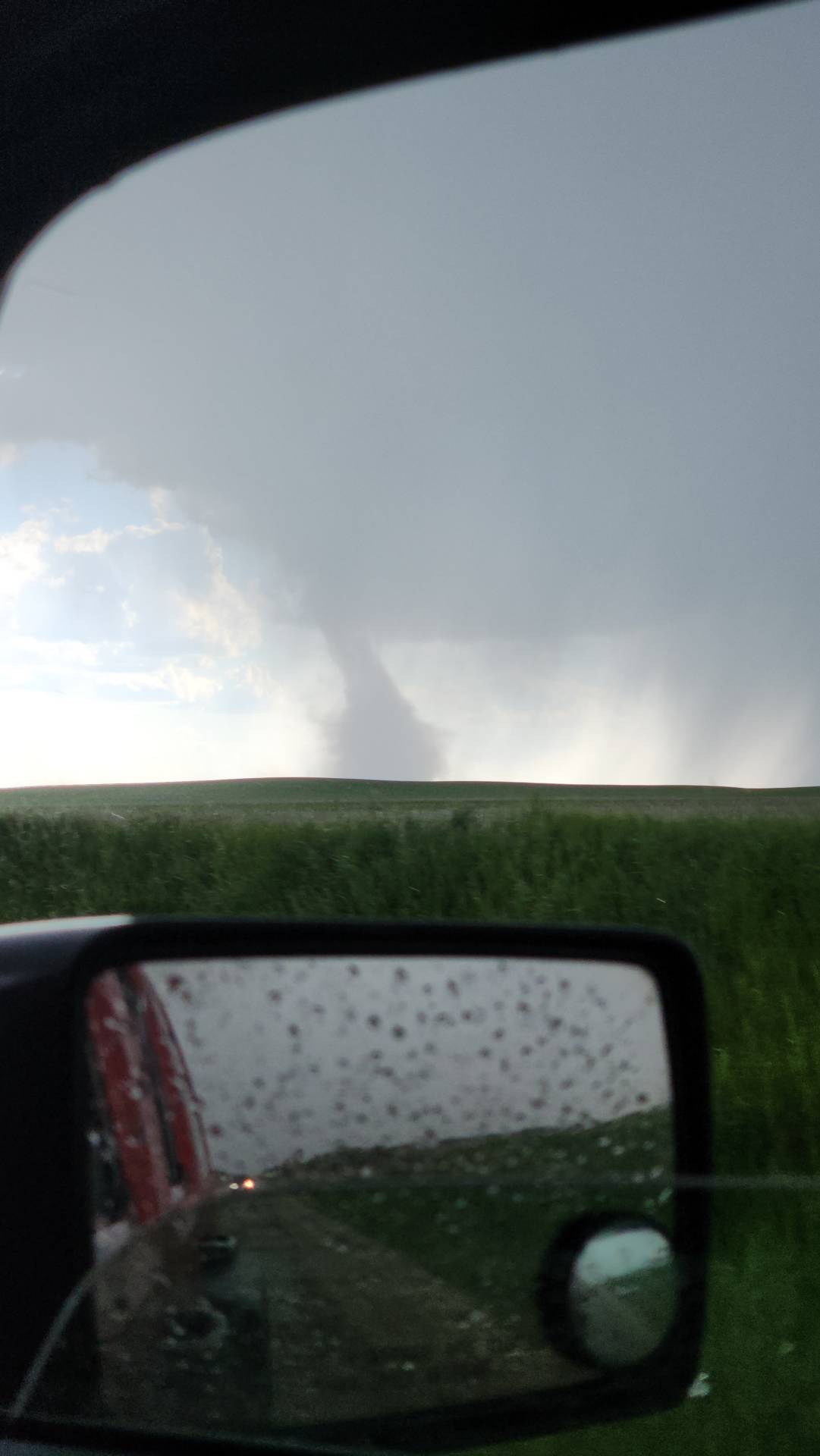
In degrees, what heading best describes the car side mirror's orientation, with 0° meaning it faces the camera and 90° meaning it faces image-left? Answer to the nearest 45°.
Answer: approximately 0°
